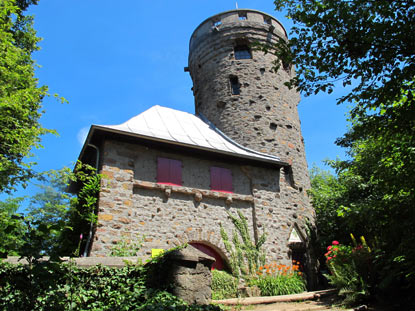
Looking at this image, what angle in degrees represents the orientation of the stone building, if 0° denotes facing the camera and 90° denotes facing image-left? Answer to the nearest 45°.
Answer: approximately 0°

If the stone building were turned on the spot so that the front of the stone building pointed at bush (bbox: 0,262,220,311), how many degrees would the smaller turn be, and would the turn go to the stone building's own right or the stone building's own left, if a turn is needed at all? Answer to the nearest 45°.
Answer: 0° — it already faces it

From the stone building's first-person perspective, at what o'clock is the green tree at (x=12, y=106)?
The green tree is roughly at 2 o'clock from the stone building.
